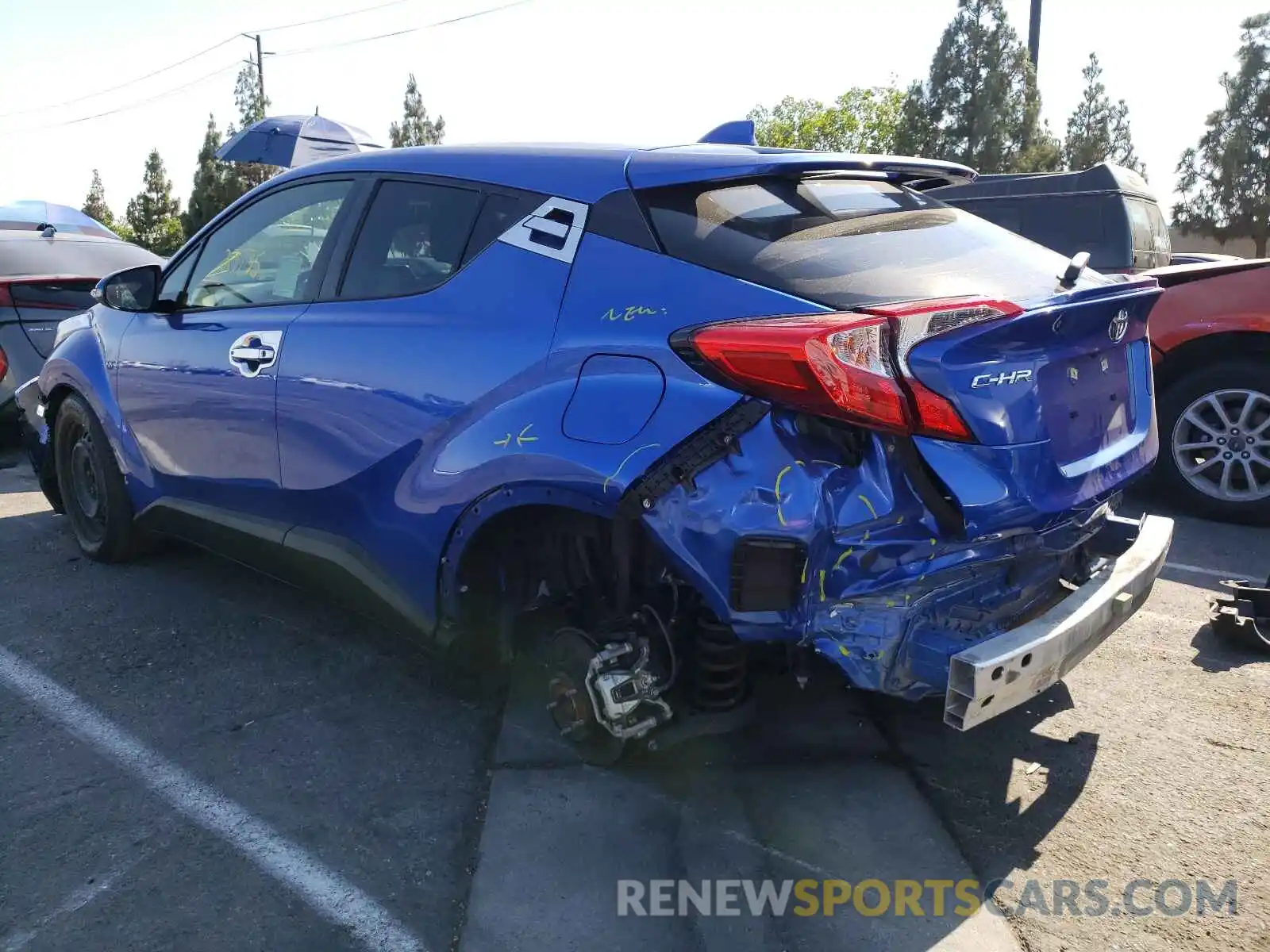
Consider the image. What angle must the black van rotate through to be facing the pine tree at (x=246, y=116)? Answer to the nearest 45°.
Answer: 0° — it already faces it

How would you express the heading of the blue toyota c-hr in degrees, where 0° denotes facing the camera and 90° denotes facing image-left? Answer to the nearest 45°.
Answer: approximately 135°

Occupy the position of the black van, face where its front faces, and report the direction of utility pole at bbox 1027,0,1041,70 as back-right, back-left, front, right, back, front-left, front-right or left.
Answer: front-right

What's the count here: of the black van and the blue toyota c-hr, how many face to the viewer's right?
0

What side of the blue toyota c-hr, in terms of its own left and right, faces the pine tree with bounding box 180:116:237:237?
front

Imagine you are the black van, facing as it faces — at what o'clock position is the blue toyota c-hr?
The blue toyota c-hr is roughly at 8 o'clock from the black van.

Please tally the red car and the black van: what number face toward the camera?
0

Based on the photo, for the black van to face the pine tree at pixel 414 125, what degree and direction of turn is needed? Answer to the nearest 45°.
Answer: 0° — it already faces it

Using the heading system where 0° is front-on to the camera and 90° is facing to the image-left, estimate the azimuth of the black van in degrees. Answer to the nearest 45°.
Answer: approximately 135°
